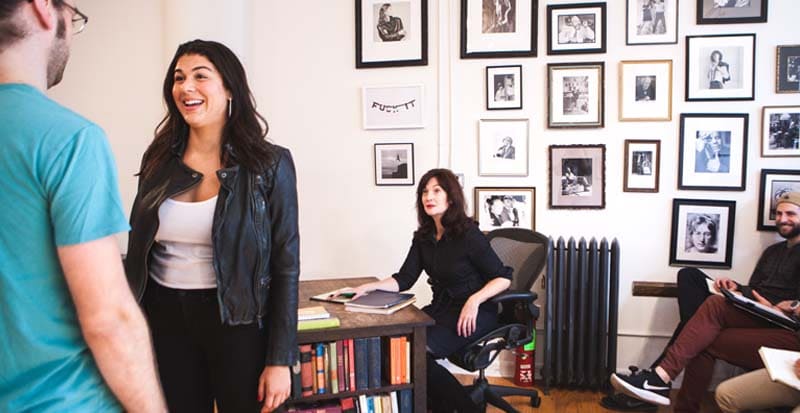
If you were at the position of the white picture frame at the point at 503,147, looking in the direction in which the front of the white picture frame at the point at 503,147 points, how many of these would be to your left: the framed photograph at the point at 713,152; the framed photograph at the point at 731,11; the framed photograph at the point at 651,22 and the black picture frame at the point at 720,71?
4

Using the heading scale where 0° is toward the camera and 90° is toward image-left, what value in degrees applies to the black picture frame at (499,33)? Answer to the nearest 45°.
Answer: approximately 0°

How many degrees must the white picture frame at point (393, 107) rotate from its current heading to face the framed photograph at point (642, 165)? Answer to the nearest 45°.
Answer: approximately 90° to its left

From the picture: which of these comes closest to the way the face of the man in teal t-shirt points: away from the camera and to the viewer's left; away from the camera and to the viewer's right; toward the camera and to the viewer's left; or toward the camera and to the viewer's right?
away from the camera and to the viewer's right

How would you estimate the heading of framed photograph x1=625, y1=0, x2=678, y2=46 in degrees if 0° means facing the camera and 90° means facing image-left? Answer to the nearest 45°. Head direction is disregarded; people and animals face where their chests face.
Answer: approximately 0°

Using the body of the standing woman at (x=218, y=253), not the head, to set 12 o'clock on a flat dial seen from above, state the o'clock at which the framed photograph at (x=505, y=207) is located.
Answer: The framed photograph is roughly at 6 o'clock from the standing woman.

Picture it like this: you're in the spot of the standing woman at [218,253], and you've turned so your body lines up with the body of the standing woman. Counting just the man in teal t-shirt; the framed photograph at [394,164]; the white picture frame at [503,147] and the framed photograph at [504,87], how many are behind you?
3
